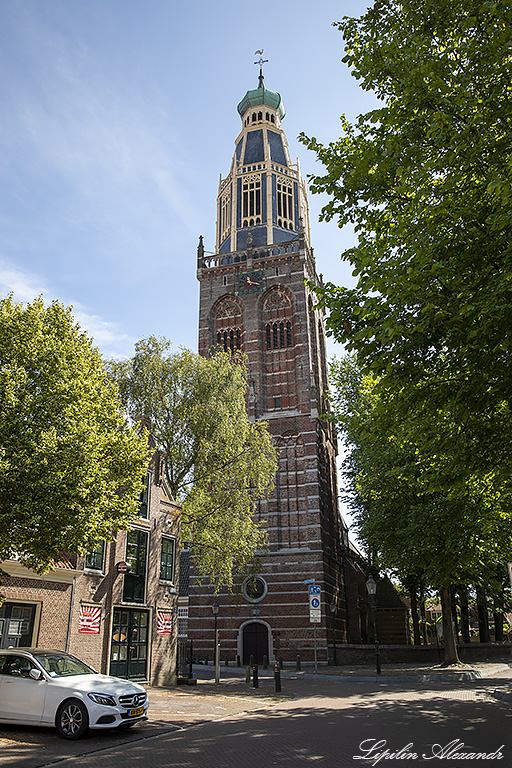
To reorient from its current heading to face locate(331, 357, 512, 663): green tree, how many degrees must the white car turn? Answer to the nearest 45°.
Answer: approximately 90° to its left

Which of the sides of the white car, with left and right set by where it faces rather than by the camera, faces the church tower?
left

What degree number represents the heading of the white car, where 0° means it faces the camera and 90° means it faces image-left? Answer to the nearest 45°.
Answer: approximately 315°

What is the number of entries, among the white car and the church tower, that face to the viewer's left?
0

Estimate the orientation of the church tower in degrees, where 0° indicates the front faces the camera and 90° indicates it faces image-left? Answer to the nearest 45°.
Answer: approximately 0°

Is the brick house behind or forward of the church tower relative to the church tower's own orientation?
forward

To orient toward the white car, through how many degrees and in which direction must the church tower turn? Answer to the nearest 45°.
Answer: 0° — it already faces it
